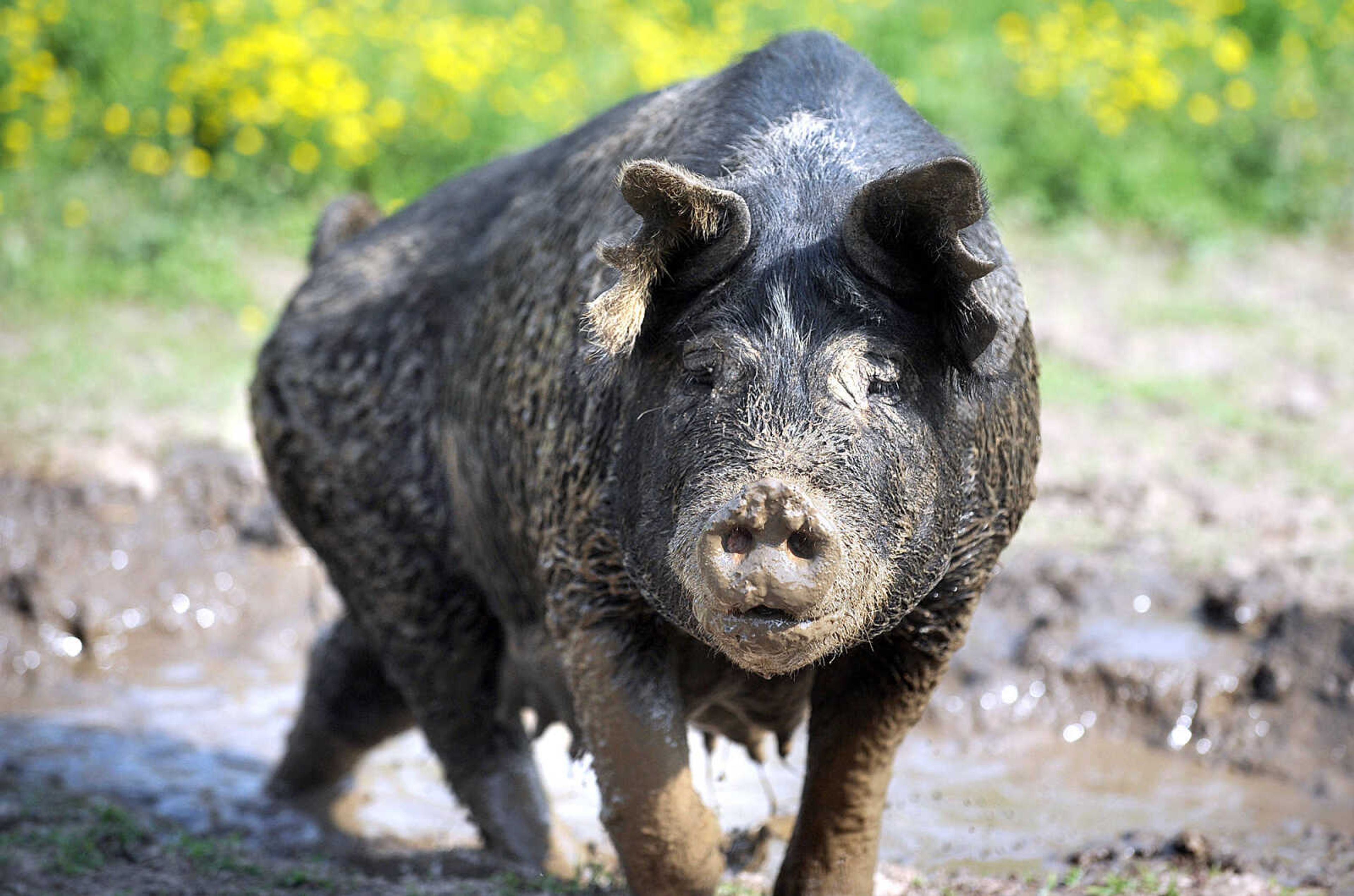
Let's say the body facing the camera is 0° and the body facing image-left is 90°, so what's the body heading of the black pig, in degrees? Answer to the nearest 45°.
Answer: approximately 315°

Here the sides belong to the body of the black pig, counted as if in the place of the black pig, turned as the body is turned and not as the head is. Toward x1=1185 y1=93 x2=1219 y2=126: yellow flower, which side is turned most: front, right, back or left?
left

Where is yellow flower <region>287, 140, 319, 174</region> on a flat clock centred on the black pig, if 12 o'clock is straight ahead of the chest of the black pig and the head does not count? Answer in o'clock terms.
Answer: The yellow flower is roughly at 7 o'clock from the black pig.

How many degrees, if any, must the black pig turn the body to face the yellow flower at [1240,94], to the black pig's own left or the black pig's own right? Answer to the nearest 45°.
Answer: approximately 90° to the black pig's own left

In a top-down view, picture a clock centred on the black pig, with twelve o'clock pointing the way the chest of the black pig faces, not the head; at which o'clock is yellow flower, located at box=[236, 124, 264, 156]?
The yellow flower is roughly at 7 o'clock from the black pig.

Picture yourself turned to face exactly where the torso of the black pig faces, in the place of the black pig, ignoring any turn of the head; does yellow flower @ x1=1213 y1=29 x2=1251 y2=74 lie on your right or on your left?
on your left

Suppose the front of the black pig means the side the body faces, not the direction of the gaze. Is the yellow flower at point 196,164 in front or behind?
behind

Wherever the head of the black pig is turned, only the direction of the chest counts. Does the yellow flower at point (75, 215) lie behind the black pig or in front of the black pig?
behind

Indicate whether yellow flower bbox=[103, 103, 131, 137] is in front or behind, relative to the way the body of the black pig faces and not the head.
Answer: behind
